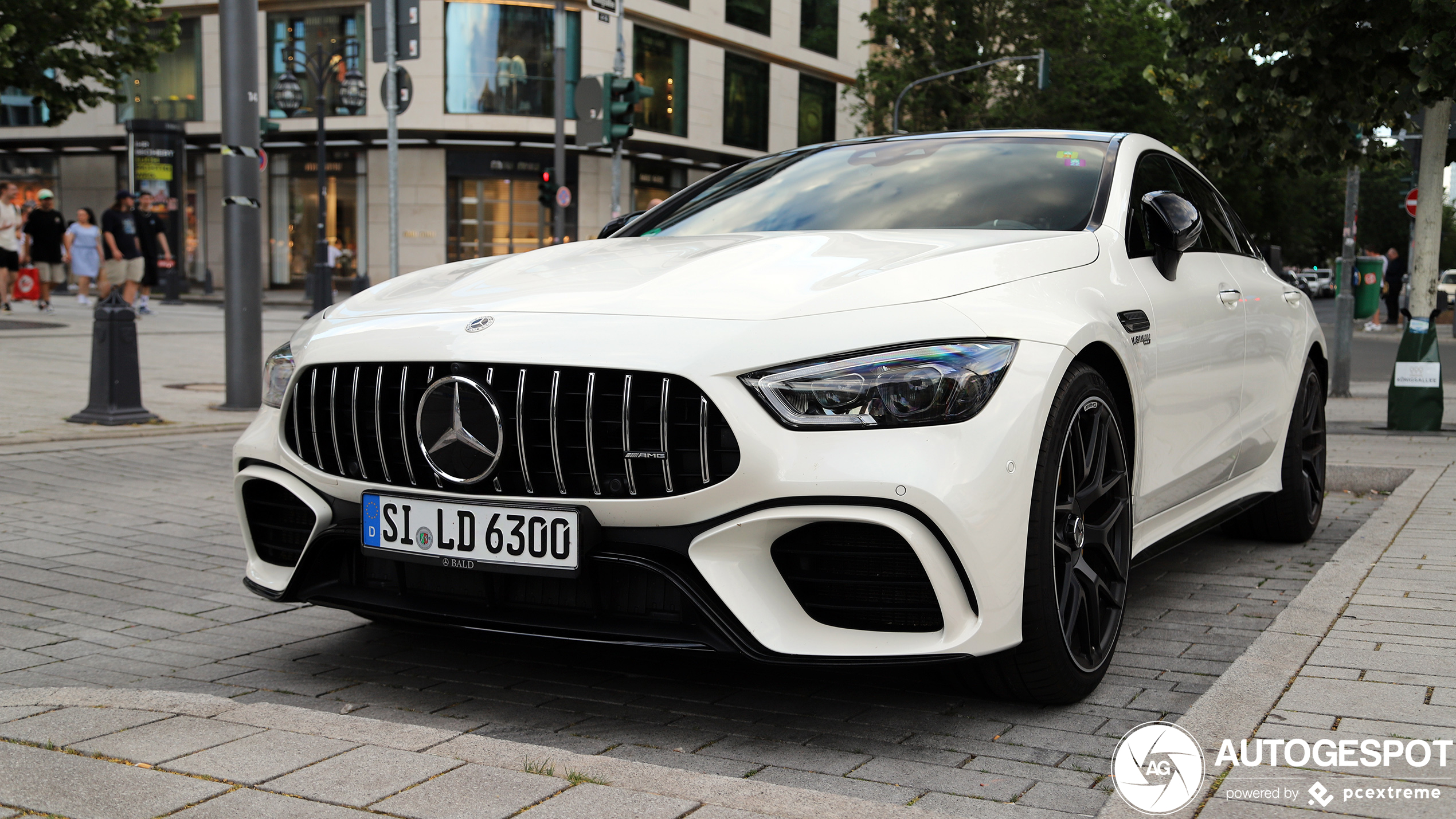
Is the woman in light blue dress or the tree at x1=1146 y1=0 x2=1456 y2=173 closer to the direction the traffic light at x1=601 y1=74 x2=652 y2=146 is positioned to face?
the tree

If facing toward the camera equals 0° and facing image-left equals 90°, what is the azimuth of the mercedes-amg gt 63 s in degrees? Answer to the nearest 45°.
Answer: approximately 45°

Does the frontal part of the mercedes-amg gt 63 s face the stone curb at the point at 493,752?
yes

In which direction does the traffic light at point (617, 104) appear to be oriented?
to the viewer's right

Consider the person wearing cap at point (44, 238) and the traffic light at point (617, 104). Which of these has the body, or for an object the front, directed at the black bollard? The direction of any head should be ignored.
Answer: the person wearing cap
